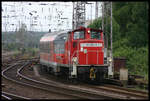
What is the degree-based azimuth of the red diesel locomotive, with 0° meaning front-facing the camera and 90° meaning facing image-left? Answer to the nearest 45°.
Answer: approximately 315°
